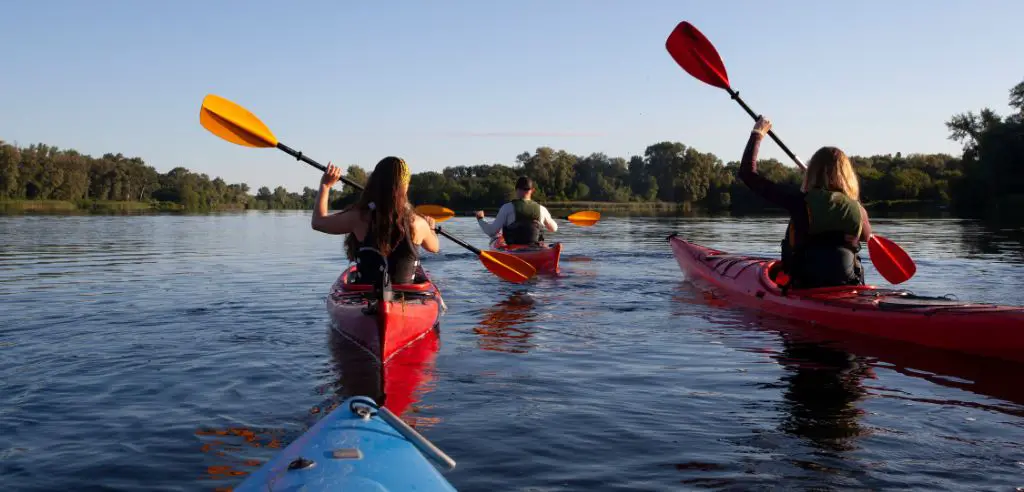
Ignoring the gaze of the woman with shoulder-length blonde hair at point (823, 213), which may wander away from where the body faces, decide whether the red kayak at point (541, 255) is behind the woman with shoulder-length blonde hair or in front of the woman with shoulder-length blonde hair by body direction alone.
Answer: in front

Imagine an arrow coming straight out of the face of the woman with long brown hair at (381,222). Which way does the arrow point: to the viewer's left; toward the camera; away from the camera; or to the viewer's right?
away from the camera

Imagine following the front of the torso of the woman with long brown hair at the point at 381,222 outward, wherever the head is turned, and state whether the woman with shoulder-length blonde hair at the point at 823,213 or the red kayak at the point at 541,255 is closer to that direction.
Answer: the red kayak

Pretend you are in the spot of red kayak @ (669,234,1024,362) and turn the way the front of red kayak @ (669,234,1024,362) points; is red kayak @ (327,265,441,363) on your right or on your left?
on your left

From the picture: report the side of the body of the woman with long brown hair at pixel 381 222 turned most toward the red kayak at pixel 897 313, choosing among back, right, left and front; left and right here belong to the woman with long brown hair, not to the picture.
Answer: right

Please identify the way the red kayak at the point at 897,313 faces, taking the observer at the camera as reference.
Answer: facing away from the viewer and to the left of the viewer

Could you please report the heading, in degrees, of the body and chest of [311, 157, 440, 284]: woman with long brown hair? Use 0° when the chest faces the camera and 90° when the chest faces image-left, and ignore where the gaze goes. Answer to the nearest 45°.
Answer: approximately 180°

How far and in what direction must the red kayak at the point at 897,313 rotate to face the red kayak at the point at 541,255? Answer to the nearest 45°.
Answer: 0° — it already faces it

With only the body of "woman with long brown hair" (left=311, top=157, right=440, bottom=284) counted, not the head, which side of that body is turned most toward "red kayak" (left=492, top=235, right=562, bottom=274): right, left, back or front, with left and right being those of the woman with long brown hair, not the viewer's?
front

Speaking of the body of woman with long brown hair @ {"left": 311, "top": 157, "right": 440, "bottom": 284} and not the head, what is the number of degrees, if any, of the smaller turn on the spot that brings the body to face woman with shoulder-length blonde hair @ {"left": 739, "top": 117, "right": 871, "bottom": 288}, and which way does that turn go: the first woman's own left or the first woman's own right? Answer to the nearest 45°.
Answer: approximately 90° to the first woman's own right

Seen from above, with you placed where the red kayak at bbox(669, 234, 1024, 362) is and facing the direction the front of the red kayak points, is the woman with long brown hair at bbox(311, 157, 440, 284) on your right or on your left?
on your left
